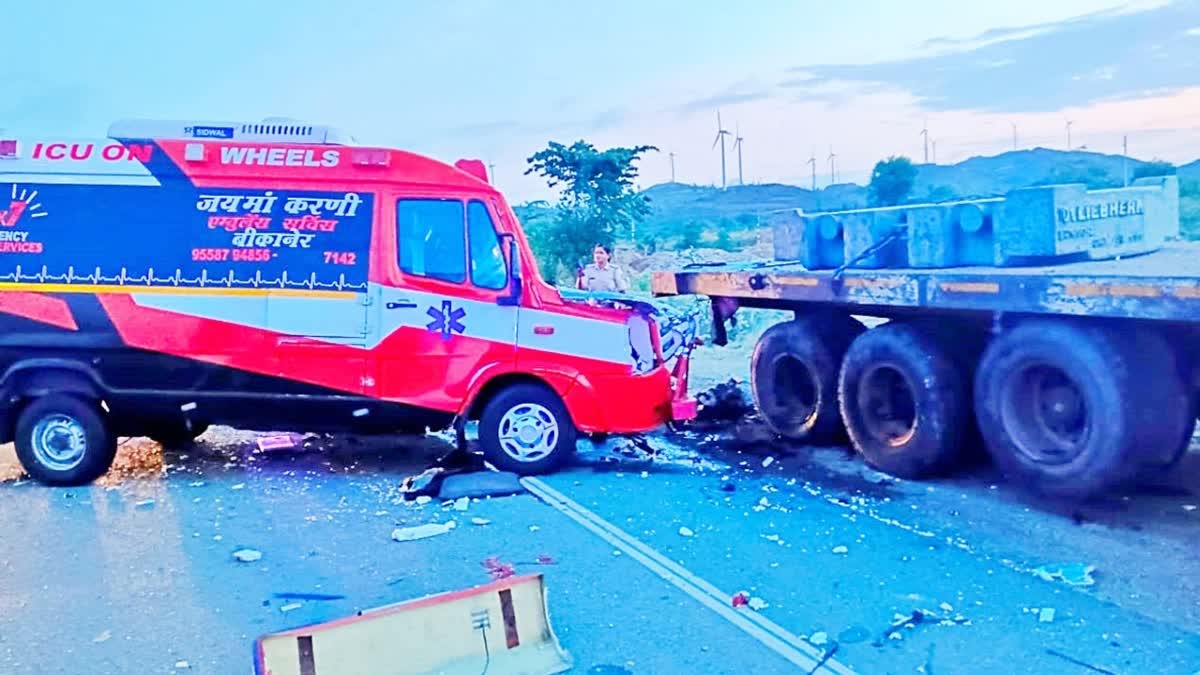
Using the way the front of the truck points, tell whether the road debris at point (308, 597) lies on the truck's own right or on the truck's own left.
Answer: on the truck's own right

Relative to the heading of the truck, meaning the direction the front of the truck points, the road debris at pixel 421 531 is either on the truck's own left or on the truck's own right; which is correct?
on the truck's own right

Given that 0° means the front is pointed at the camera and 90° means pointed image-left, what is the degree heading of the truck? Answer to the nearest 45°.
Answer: approximately 315°

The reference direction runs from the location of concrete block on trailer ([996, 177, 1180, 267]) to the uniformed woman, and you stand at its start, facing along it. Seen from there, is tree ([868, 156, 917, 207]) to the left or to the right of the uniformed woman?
right

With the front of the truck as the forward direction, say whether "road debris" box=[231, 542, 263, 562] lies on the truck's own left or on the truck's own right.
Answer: on the truck's own right

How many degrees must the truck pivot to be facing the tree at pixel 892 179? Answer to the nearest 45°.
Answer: approximately 135° to its left

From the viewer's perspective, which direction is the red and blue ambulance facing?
to the viewer's right
